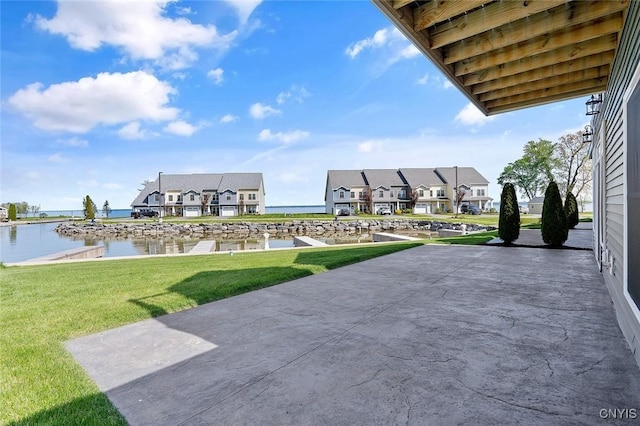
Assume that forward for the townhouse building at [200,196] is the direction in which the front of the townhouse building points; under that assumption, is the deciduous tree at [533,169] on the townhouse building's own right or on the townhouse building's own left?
on the townhouse building's own left

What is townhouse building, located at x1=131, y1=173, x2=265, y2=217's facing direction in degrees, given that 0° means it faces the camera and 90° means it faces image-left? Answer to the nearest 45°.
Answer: approximately 0°

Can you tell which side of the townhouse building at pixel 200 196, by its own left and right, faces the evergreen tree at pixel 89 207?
right

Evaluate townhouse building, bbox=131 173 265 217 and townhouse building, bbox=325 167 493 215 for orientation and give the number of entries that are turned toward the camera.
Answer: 2

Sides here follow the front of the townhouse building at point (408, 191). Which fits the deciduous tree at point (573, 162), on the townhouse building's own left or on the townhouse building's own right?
on the townhouse building's own left
